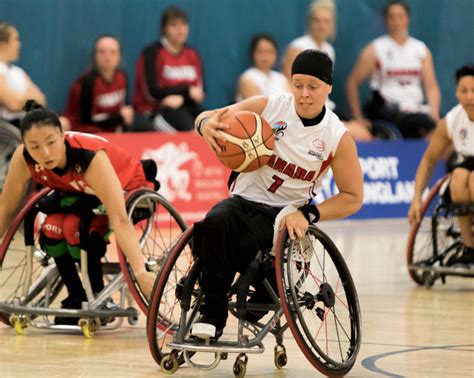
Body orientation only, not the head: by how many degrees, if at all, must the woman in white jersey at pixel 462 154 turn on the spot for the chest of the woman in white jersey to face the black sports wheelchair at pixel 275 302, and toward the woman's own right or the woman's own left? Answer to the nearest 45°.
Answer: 0° — they already face it

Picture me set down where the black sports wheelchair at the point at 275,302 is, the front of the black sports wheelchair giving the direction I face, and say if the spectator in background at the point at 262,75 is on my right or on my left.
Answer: on my right

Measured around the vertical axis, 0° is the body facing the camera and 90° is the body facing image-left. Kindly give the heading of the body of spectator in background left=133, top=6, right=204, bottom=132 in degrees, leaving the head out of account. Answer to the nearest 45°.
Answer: approximately 315°

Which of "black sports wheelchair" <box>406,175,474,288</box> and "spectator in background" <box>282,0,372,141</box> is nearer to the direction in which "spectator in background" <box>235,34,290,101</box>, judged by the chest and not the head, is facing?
the black sports wheelchair
